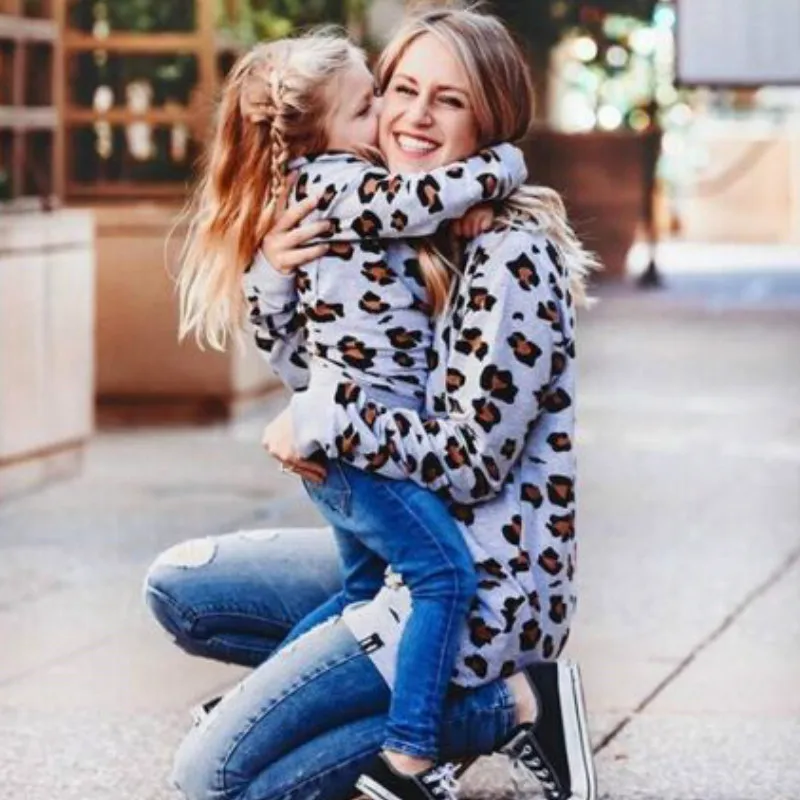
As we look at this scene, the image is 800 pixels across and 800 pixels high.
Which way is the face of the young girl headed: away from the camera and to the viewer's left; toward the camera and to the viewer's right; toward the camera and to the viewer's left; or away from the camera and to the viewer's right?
away from the camera and to the viewer's right

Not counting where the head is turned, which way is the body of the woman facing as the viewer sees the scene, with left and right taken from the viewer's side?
facing to the left of the viewer

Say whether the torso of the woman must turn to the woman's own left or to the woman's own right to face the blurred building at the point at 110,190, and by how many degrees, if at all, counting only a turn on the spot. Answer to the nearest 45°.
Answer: approximately 90° to the woman's own right

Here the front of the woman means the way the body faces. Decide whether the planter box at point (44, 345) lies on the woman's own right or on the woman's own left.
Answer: on the woman's own right

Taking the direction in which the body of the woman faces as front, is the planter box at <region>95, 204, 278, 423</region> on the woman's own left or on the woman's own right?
on the woman's own right
